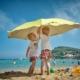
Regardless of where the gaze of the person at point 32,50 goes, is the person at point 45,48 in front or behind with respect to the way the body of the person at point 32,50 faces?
in front

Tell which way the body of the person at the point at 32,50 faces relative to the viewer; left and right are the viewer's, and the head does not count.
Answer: facing the viewer and to the right of the viewer
